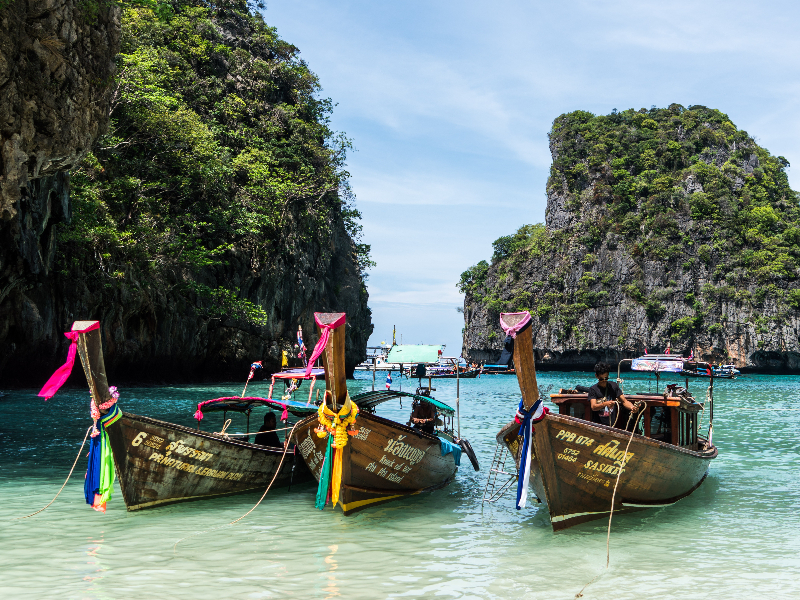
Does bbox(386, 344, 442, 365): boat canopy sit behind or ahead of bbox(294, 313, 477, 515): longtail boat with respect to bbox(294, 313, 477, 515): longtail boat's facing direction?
behind

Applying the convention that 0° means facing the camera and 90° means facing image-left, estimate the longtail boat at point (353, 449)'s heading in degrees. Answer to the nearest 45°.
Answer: approximately 45°

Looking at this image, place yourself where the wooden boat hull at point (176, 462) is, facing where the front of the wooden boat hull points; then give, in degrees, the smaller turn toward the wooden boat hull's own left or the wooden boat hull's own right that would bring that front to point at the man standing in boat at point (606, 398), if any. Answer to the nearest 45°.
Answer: approximately 135° to the wooden boat hull's own left

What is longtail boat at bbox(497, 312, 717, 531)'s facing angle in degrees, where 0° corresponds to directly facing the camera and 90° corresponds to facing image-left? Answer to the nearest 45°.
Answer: approximately 45°

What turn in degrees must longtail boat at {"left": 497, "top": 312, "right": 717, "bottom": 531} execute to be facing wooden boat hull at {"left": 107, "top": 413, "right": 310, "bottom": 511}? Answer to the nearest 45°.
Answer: approximately 45° to its right

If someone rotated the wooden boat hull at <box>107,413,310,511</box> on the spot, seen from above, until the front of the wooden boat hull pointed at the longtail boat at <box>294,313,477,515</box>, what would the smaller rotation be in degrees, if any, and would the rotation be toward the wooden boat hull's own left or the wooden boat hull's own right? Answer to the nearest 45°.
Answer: approximately 135° to the wooden boat hull's own left

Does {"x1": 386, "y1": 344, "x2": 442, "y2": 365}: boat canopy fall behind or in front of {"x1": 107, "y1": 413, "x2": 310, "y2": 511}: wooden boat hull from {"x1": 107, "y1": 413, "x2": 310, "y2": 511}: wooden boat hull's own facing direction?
behind
